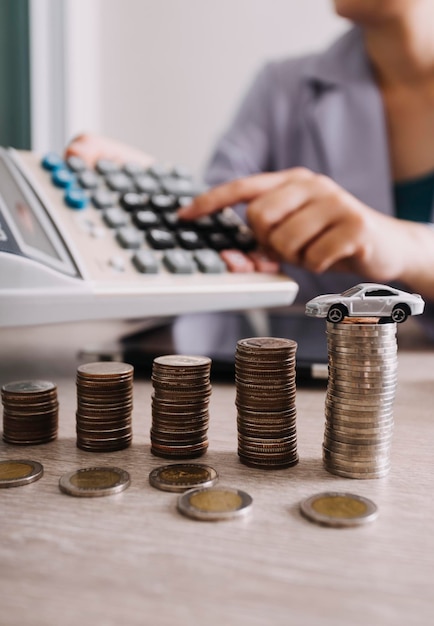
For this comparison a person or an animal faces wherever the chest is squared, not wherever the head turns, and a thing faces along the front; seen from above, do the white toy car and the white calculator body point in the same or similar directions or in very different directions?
very different directions

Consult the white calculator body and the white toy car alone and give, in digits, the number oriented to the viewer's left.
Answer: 1

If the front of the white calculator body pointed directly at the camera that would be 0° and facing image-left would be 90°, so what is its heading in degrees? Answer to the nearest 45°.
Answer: approximately 270°

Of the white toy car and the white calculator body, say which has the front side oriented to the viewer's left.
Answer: the white toy car

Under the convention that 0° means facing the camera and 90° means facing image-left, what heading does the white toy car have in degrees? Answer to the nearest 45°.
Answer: approximately 90°
